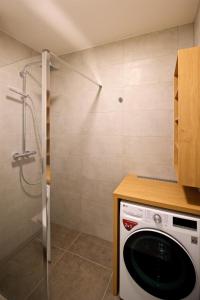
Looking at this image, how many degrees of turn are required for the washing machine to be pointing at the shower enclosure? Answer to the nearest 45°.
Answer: approximately 45° to its right

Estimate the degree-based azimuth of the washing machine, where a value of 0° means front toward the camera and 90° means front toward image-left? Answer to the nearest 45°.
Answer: approximately 45°
